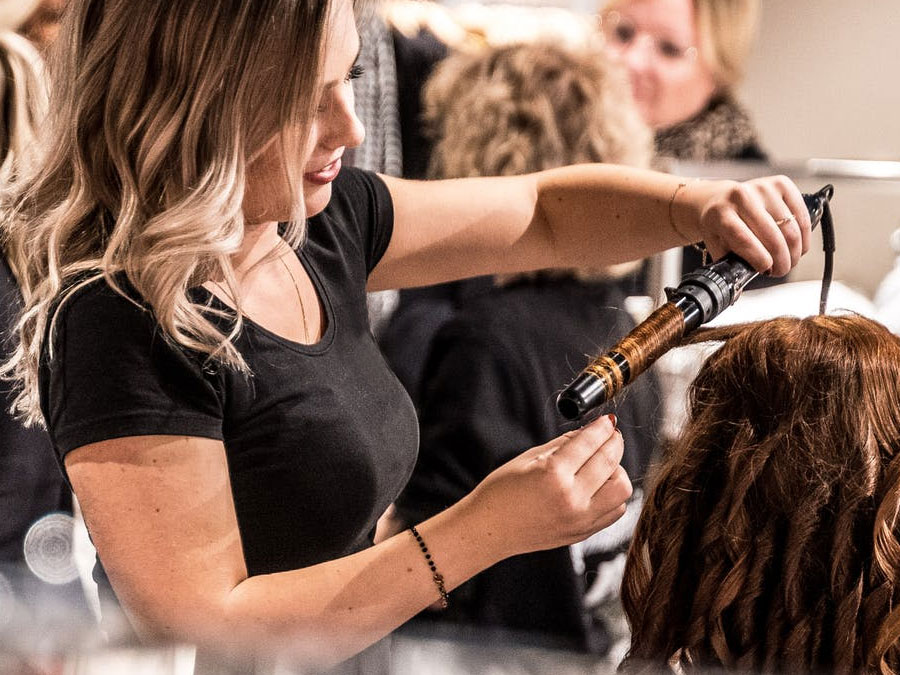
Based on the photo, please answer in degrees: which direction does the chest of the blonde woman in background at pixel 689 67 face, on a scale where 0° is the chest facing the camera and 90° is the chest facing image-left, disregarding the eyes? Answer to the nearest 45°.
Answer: approximately 45°

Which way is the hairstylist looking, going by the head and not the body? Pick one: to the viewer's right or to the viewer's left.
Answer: to the viewer's right

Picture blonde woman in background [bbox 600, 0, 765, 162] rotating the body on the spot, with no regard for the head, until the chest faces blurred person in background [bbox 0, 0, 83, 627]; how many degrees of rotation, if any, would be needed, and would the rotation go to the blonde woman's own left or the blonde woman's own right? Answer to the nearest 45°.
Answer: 0° — they already face them
